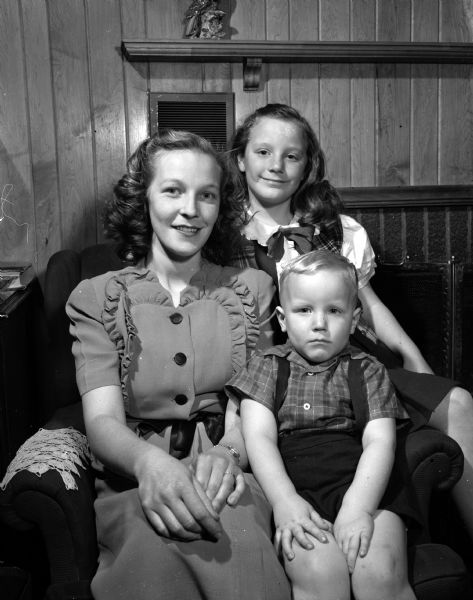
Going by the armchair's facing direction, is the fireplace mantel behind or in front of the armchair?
behind

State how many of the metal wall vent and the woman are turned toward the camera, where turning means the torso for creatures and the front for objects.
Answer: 2

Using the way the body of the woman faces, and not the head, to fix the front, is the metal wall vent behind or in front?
behind
